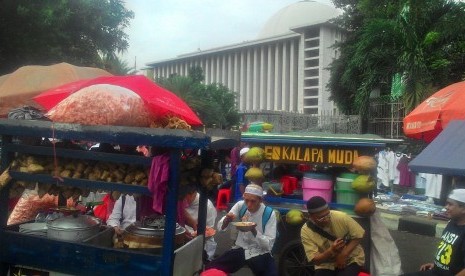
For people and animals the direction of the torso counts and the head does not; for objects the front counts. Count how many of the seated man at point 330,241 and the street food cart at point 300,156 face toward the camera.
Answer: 2

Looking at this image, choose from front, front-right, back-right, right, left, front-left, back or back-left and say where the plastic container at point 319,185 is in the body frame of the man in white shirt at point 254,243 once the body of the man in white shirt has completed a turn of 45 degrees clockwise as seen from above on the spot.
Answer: back-right

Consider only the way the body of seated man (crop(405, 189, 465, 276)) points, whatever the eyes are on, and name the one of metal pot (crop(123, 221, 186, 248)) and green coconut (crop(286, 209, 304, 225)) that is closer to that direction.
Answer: the metal pot

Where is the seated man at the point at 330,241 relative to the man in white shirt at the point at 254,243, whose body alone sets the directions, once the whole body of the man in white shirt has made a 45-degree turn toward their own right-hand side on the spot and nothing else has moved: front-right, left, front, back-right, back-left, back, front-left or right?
back

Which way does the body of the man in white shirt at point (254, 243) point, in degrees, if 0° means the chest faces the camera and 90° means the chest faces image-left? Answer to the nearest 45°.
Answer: approximately 45°

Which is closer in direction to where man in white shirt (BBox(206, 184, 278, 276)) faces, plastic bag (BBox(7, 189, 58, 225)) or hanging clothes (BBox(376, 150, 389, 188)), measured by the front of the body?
the plastic bag

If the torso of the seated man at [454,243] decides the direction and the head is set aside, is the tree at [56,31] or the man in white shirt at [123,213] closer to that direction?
the man in white shirt

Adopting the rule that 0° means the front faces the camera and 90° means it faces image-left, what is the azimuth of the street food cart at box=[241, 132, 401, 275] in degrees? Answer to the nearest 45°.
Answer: approximately 0°

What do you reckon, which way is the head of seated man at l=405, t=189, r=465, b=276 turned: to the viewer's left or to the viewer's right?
to the viewer's left
